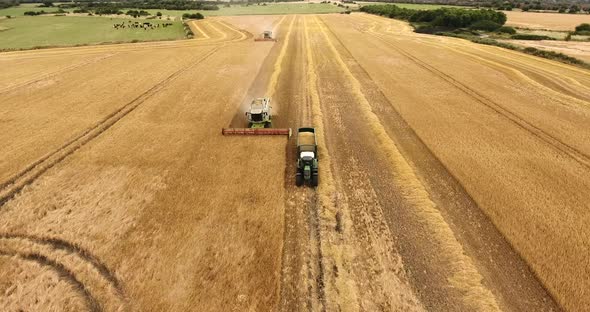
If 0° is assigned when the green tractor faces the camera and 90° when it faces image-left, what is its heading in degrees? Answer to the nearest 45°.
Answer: approximately 0°

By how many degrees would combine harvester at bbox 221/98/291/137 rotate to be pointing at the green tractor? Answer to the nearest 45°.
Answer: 0° — it already faces it

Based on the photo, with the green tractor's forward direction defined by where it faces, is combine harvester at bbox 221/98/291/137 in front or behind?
behind

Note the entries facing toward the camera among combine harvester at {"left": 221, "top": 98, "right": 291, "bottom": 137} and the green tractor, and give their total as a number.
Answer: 2
